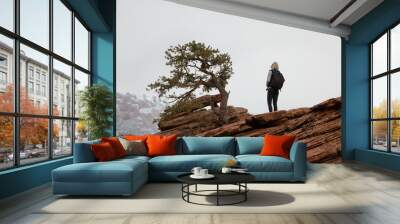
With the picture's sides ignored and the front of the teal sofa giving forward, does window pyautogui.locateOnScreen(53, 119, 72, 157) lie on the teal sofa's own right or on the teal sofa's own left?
on the teal sofa's own right

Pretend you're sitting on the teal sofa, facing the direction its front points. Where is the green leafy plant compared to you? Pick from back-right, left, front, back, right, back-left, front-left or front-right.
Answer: back-right

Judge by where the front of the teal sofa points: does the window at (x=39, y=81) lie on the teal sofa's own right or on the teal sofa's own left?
on the teal sofa's own right

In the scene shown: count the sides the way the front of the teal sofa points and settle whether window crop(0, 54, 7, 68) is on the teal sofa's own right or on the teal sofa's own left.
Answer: on the teal sofa's own right

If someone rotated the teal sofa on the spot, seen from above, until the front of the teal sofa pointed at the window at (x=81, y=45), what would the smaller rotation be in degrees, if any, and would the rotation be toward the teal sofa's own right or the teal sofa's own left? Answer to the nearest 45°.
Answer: approximately 135° to the teal sofa's own right

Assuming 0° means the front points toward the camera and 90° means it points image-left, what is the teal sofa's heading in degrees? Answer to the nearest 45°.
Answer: approximately 0°
